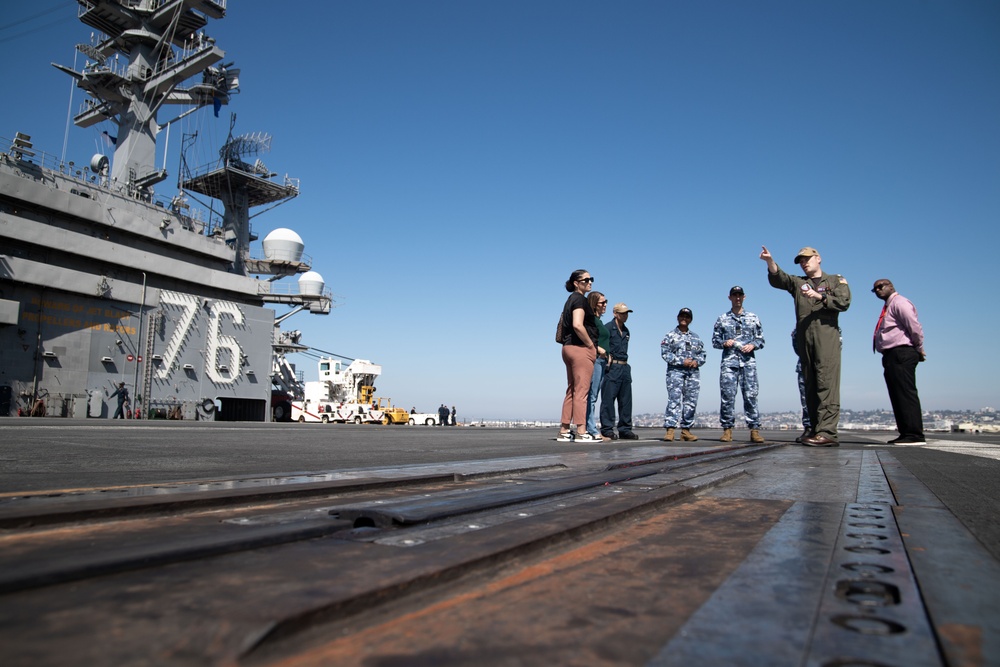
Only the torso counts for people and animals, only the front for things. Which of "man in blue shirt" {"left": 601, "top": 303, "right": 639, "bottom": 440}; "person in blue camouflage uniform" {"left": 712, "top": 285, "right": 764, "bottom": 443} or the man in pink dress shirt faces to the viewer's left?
the man in pink dress shirt

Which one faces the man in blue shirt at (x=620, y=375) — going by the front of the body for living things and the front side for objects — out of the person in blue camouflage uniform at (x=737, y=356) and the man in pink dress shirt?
the man in pink dress shirt

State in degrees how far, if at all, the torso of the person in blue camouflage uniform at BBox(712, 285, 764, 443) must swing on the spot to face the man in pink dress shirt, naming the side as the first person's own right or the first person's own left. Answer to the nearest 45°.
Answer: approximately 90° to the first person's own left

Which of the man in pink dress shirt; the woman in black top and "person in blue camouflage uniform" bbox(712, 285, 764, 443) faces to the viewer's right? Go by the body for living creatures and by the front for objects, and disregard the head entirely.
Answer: the woman in black top

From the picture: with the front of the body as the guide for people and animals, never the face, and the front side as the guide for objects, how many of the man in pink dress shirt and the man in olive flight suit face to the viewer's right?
0

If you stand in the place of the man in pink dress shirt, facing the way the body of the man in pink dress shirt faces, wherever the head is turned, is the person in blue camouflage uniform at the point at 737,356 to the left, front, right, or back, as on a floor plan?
front

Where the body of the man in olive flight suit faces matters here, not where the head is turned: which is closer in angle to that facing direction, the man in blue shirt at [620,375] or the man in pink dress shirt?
the man in blue shirt

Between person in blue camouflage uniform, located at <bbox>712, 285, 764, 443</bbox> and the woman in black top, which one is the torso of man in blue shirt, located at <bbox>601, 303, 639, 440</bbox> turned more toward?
the person in blue camouflage uniform

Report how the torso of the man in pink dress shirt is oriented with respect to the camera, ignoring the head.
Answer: to the viewer's left

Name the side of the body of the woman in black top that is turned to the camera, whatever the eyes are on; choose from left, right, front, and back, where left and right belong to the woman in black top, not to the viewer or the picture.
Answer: right

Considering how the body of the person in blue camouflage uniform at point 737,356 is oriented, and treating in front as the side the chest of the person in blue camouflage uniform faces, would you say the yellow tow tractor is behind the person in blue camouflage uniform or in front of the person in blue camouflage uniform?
behind

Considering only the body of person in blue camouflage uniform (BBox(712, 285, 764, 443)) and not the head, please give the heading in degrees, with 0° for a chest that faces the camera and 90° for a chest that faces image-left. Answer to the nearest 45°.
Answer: approximately 0°

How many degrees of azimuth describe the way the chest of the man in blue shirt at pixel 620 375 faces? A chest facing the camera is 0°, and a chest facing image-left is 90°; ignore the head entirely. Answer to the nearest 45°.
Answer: approximately 315°

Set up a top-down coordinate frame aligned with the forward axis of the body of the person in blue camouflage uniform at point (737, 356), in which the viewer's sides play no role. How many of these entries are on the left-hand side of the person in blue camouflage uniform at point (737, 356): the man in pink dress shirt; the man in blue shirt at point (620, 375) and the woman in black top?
1
